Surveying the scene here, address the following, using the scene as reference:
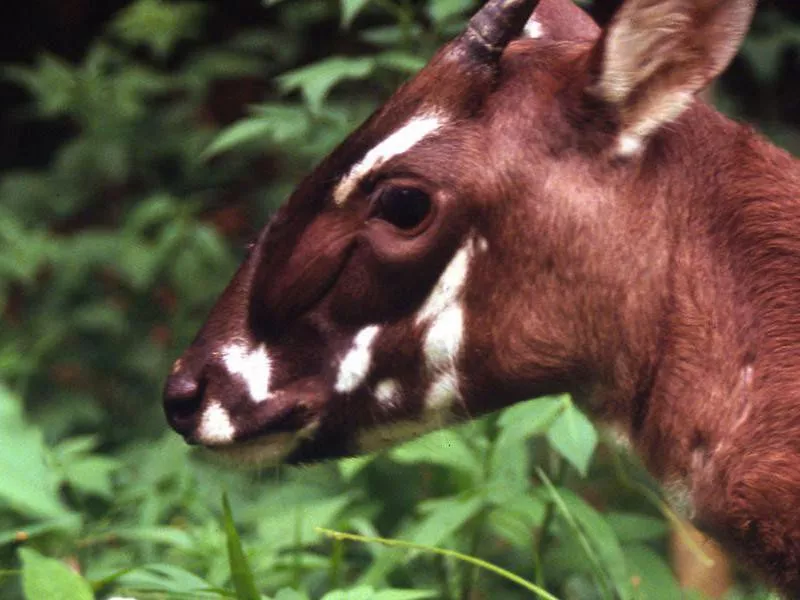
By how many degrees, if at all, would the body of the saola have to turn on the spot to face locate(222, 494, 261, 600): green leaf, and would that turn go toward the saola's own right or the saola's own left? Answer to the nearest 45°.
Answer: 0° — it already faces it

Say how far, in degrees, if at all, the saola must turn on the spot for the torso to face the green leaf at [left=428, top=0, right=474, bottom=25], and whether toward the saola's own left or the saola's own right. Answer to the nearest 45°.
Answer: approximately 90° to the saola's own right

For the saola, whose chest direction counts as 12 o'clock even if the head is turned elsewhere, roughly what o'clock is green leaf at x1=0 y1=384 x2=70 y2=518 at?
The green leaf is roughly at 11 o'clock from the saola.

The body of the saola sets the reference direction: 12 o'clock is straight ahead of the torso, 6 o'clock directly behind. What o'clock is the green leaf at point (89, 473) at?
The green leaf is roughly at 1 o'clock from the saola.

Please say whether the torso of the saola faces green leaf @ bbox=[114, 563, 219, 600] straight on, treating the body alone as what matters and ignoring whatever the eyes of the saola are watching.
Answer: yes

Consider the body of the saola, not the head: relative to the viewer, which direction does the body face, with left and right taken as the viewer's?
facing to the left of the viewer

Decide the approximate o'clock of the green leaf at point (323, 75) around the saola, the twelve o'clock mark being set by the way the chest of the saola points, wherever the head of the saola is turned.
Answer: The green leaf is roughly at 2 o'clock from the saola.
